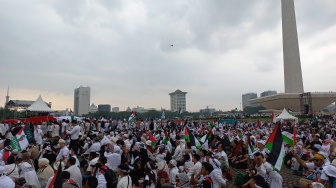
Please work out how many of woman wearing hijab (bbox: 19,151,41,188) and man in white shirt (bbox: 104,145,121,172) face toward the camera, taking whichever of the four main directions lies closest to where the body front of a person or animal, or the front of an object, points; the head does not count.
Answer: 0

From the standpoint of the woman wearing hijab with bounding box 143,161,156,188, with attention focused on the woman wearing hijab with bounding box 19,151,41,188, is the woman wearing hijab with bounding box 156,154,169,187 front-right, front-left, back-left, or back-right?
back-right

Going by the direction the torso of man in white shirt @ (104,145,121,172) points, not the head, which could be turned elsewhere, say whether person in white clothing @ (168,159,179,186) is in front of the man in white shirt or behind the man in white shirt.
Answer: behind

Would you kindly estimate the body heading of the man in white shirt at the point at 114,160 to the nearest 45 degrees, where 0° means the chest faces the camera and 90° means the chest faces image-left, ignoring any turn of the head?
approximately 135°

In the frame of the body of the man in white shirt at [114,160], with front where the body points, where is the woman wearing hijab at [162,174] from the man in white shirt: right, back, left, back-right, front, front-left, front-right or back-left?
back

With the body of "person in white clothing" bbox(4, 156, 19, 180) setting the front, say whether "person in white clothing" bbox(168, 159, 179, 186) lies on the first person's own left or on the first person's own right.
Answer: on the first person's own right

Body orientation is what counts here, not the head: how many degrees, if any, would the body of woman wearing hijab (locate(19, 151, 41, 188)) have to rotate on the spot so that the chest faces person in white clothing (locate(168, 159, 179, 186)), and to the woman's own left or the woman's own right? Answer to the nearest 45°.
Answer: approximately 135° to the woman's own right

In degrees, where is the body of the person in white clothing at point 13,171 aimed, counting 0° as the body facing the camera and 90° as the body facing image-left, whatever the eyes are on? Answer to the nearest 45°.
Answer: approximately 180°

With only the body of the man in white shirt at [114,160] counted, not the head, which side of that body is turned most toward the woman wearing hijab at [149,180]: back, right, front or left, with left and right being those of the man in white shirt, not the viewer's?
back

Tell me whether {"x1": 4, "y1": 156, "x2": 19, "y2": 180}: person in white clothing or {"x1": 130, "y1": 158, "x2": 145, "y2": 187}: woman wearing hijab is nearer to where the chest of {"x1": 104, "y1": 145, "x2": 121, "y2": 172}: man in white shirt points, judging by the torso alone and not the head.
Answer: the person in white clothing

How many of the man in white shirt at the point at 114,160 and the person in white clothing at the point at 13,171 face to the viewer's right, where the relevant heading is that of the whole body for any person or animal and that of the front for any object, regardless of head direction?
0
